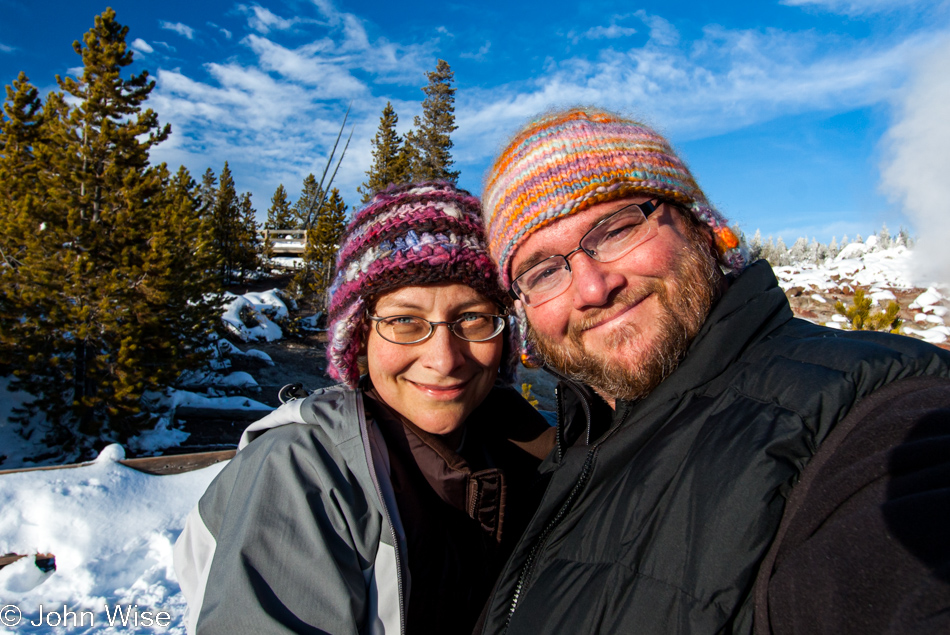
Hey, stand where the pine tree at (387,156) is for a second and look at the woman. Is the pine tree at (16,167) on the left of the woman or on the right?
right

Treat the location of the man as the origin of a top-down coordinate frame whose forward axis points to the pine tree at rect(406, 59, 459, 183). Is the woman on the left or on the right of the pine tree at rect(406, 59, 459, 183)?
left

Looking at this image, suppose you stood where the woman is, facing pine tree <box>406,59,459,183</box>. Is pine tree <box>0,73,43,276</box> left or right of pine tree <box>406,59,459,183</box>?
left

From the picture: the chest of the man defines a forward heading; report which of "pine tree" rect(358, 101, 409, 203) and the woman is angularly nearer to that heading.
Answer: the woman

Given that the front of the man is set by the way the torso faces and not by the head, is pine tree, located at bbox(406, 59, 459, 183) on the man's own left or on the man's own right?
on the man's own right

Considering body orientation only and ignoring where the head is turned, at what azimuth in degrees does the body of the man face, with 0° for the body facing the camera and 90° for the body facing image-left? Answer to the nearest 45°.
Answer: approximately 45°

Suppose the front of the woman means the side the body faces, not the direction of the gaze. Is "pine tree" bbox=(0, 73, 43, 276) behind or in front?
behind

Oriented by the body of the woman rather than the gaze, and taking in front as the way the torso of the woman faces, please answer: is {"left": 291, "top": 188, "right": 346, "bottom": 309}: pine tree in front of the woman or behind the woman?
behind

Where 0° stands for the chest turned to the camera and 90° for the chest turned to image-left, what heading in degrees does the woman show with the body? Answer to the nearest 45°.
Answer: approximately 315°

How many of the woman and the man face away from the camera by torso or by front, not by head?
0

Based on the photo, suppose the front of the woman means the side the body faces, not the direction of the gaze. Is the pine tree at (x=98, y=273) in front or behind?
behind
